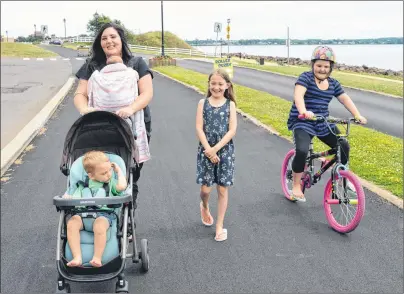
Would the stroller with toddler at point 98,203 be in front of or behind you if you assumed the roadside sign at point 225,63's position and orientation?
in front

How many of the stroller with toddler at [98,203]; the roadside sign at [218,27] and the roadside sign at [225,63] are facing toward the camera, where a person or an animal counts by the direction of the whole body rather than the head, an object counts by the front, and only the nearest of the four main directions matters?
3

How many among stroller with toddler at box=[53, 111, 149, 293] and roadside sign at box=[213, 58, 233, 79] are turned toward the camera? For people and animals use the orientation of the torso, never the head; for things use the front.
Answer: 2

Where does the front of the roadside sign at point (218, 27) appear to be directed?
toward the camera

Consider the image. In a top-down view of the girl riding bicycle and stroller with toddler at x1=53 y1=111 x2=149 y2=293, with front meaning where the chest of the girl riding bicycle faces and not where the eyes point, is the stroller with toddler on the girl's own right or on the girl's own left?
on the girl's own right

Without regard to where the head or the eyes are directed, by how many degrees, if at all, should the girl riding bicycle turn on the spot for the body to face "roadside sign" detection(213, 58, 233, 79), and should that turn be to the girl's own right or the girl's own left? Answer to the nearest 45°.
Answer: approximately 135° to the girl's own left

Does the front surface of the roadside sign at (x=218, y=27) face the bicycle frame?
yes

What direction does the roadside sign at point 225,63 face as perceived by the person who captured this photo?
facing the viewer

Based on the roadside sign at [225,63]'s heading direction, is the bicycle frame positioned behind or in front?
in front

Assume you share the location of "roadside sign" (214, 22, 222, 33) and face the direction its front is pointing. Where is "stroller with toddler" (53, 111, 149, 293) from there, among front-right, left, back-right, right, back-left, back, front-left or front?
front

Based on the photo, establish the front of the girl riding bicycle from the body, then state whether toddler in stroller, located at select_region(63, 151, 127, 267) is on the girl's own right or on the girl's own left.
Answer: on the girl's own right

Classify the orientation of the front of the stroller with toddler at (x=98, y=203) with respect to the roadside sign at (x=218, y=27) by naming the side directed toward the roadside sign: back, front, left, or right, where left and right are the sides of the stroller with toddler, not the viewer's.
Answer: back

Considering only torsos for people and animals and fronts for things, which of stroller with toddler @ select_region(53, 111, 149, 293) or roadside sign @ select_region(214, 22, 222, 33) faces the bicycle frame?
the roadside sign

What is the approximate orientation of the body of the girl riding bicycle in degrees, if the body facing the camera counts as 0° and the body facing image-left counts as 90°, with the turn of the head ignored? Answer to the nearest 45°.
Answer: approximately 315°
